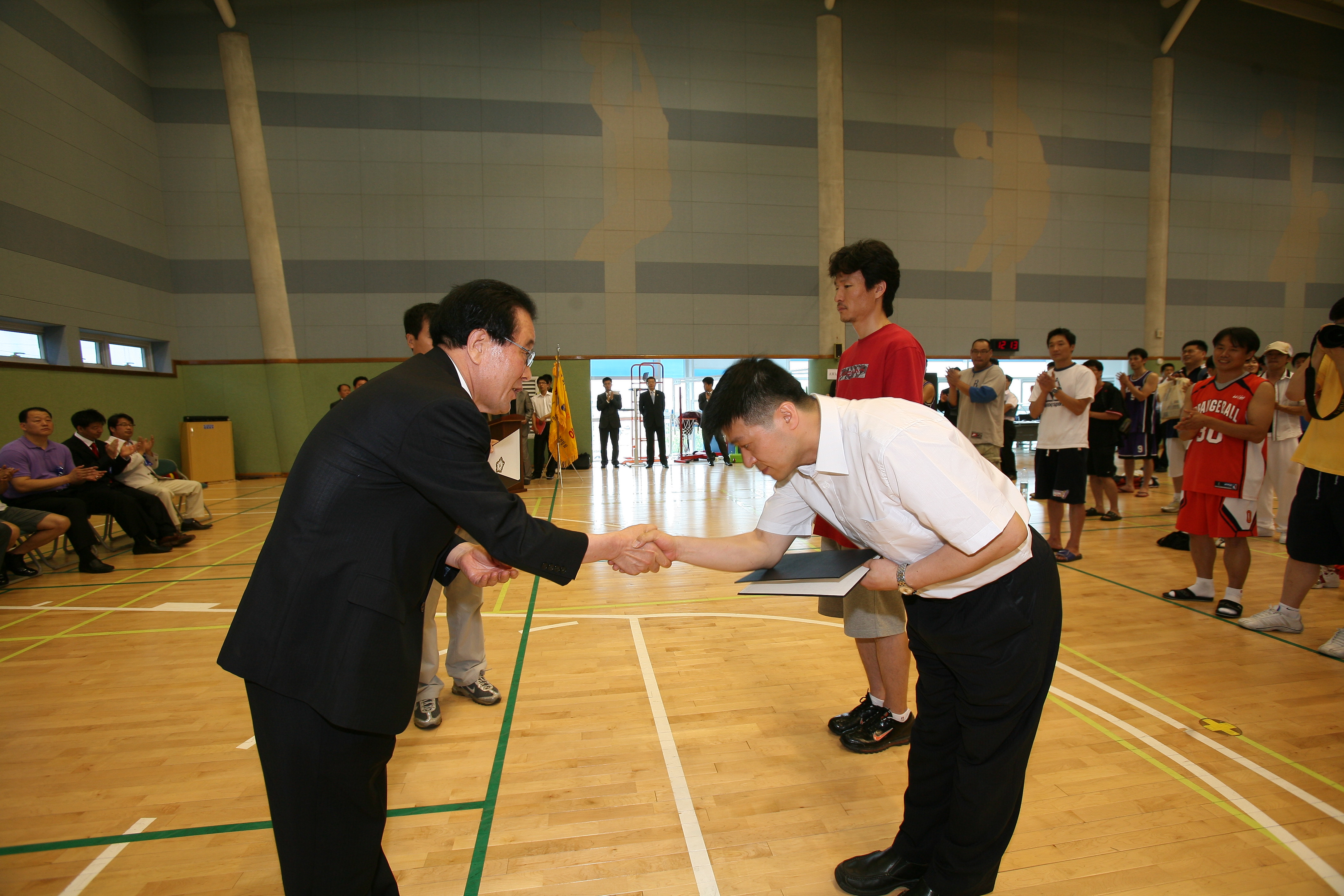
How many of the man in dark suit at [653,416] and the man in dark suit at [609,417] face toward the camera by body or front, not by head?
2

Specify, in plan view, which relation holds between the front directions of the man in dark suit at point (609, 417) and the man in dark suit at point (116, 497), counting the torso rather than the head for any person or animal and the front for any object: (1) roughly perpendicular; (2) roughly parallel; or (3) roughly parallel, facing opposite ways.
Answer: roughly perpendicular

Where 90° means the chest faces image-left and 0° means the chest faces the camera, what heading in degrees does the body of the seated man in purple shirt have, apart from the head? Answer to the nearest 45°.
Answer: approximately 315°

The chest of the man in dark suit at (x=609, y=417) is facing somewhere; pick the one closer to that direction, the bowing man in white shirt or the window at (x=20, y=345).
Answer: the bowing man in white shirt

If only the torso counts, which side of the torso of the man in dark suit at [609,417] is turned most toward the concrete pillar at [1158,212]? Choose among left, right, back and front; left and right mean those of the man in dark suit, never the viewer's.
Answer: left

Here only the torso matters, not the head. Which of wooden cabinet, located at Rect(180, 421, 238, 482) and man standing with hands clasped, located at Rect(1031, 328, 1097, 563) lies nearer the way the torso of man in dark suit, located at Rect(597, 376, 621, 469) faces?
the man standing with hands clasped

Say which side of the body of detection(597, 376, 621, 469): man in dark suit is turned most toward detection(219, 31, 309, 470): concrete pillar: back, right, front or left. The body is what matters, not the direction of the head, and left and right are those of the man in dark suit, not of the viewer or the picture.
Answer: right

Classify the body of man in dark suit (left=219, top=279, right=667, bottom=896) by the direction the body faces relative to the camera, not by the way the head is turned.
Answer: to the viewer's right

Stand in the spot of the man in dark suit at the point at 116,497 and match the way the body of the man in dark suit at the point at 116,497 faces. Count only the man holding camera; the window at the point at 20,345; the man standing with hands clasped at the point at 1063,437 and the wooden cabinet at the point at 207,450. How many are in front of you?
2

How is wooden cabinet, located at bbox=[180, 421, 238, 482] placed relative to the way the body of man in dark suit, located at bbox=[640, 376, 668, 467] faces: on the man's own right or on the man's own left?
on the man's own right

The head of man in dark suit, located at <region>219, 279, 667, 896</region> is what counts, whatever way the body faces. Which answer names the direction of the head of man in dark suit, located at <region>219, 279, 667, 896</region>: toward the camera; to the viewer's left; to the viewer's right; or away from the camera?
to the viewer's right

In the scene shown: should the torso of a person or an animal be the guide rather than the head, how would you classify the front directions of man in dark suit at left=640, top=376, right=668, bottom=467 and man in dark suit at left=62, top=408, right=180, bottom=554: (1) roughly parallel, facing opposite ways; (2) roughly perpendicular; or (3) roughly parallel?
roughly perpendicular

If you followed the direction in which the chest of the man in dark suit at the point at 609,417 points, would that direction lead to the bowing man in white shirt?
yes
